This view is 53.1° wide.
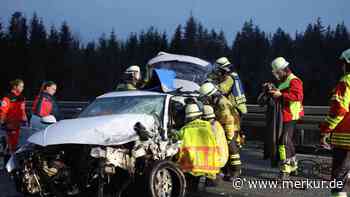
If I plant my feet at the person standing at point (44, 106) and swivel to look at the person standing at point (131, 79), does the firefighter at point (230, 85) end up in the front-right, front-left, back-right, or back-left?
front-right

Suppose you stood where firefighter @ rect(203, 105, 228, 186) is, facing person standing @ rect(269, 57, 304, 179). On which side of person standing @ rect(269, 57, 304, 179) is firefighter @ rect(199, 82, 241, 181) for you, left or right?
left

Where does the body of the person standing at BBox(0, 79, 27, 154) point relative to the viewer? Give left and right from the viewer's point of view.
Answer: facing the viewer and to the right of the viewer

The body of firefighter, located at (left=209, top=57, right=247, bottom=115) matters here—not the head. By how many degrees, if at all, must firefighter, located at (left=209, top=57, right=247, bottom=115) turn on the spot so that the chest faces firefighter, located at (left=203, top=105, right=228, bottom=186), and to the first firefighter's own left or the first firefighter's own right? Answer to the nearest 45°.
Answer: approximately 90° to the first firefighter's own left

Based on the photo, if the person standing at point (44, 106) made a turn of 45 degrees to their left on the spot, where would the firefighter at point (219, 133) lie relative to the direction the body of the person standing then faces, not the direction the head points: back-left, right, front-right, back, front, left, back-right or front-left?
right

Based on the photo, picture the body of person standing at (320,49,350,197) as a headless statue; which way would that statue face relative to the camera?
to the viewer's left

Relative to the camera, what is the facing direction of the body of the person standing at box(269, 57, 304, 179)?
to the viewer's left

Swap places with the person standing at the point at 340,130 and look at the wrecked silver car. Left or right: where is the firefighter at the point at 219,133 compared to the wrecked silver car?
right

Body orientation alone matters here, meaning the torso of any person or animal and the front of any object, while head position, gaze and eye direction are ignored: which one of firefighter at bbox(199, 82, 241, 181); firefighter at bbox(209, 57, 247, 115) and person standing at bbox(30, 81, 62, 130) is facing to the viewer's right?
the person standing

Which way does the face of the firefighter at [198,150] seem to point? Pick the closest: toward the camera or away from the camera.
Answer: away from the camera

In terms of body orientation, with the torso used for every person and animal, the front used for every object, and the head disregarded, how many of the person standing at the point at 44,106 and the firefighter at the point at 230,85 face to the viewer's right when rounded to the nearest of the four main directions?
1

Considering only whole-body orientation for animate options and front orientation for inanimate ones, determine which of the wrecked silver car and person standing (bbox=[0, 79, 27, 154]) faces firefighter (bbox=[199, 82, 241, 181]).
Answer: the person standing

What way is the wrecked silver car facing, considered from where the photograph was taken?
facing the viewer and to the left of the viewer

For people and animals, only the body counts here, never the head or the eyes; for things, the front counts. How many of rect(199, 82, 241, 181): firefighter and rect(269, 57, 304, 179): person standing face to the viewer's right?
0

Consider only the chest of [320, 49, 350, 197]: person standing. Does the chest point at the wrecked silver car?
yes

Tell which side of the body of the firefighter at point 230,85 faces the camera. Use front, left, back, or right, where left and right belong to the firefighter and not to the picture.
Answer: left
